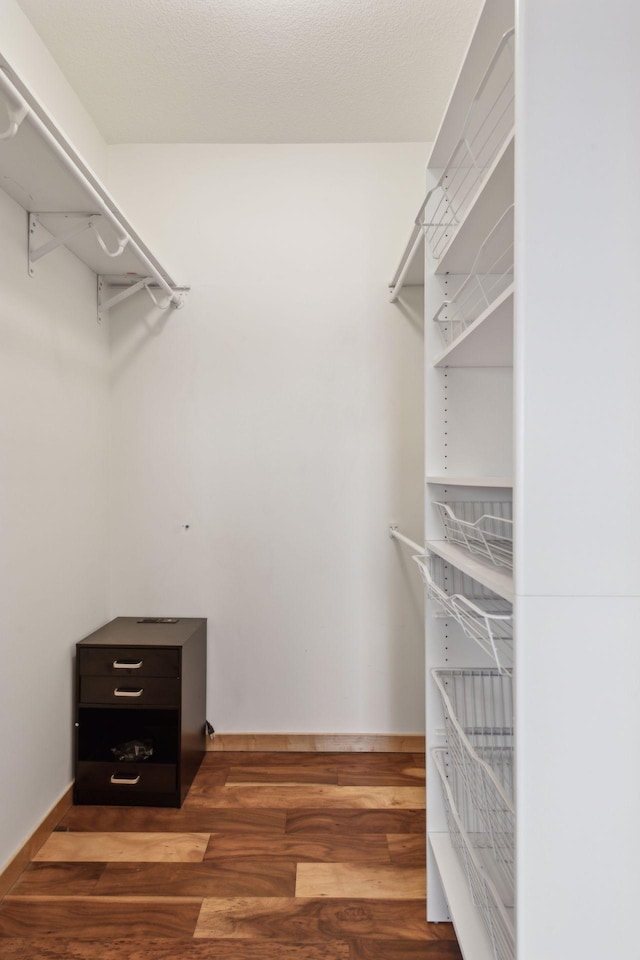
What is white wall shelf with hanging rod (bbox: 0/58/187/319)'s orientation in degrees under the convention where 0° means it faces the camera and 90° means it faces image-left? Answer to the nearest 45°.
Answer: approximately 270°

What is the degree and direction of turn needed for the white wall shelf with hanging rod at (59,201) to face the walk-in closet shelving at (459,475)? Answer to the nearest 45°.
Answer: approximately 45° to its right

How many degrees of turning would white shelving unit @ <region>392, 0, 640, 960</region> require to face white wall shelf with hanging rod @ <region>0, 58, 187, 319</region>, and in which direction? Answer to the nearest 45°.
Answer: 0° — it already faces it

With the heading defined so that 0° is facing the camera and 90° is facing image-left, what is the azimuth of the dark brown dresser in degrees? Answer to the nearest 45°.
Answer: approximately 0°

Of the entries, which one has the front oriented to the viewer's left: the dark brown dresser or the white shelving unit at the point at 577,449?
the white shelving unit

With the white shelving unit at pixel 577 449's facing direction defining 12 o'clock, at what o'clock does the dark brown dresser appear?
The dark brown dresser is roughly at 1 o'clock from the white shelving unit.

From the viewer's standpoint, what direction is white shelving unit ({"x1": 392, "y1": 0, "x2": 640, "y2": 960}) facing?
to the viewer's left
